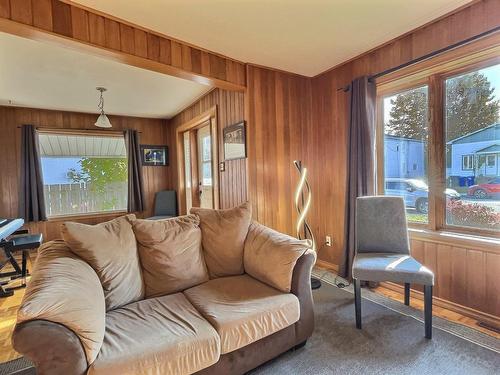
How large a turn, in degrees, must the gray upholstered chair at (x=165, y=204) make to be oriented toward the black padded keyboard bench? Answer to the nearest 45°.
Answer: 0° — it already faces it

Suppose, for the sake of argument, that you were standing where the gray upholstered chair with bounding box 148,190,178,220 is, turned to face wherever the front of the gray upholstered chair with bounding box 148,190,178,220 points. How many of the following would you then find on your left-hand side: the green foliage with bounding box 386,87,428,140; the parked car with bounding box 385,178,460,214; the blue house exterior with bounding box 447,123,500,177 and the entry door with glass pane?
4

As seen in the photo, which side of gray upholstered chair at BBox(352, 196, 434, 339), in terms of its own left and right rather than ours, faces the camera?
front

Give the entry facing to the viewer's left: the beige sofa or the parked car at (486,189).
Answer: the parked car

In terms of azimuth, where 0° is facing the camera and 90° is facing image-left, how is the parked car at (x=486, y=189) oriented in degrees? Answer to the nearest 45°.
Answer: approximately 90°

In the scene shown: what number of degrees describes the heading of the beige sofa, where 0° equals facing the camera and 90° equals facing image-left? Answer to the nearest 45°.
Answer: approximately 315°

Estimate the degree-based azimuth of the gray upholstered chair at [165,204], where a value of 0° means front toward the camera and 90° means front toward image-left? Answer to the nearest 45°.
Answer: approximately 45°

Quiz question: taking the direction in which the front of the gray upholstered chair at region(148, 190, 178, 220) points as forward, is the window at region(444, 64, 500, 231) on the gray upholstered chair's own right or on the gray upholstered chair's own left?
on the gray upholstered chair's own left

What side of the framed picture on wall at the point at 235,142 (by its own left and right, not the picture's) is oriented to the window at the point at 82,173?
right
